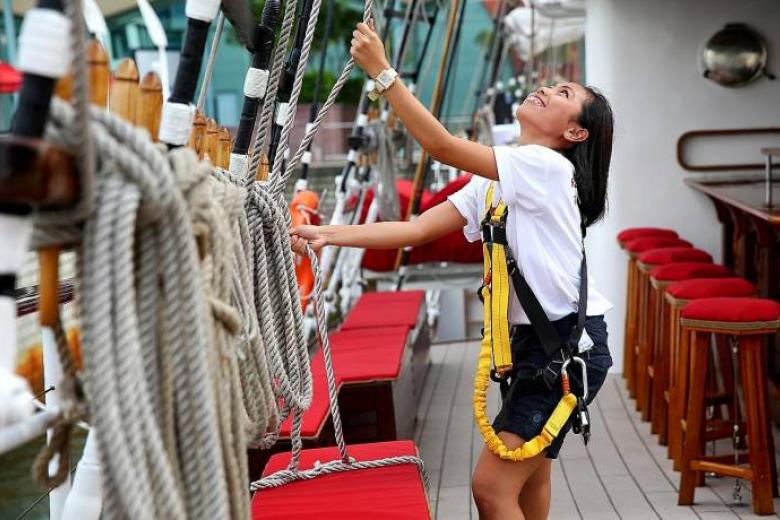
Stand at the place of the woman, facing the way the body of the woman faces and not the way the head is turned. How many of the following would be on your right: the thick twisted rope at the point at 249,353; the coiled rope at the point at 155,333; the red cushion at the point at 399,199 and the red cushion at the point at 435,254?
2

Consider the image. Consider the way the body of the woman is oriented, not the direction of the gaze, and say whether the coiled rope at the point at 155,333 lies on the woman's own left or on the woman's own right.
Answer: on the woman's own left

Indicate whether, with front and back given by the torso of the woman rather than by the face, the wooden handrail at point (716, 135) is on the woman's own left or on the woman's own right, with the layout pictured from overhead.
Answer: on the woman's own right

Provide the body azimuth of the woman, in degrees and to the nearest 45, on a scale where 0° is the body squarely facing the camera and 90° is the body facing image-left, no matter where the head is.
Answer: approximately 90°

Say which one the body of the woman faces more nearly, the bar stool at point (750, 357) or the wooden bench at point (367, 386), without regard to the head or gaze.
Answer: the wooden bench

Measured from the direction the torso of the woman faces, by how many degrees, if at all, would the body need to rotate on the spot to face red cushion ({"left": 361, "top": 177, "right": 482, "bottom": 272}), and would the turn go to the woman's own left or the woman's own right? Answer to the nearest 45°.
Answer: approximately 90° to the woman's own right

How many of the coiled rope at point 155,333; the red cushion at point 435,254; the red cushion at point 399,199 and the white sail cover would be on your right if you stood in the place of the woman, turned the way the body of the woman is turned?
3

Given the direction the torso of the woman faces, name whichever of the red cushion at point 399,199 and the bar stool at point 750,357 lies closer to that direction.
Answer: the red cushion

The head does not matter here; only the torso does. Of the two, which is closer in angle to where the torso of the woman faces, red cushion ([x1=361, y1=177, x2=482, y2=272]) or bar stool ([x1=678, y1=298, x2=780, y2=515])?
the red cushion

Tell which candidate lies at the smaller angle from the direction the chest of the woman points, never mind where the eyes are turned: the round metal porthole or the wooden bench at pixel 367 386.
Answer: the wooden bench
